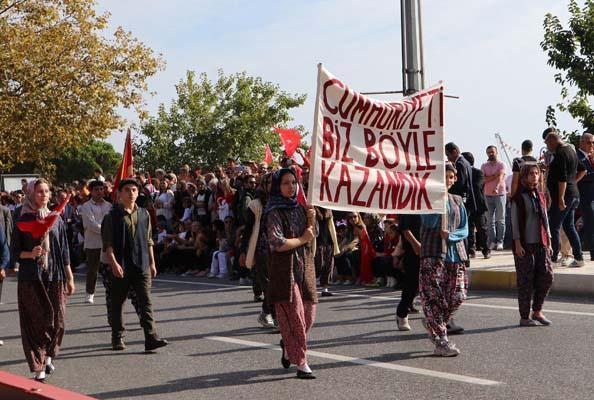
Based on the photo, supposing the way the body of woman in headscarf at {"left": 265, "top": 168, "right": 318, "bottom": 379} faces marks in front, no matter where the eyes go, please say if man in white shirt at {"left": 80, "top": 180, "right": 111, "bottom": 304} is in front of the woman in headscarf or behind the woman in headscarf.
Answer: behind

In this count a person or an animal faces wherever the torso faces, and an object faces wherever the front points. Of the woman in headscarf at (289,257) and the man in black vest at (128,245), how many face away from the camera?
0

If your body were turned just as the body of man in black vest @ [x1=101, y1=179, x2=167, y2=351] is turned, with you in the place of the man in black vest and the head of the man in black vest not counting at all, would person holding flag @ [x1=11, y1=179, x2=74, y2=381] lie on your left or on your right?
on your right

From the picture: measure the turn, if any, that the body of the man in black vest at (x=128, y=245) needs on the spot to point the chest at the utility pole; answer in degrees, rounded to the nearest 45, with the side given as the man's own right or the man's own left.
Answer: approximately 90° to the man's own left

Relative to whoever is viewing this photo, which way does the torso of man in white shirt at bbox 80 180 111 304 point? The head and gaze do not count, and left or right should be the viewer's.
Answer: facing the viewer and to the right of the viewer

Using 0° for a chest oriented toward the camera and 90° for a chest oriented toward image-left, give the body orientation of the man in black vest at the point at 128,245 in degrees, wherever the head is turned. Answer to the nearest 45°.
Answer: approximately 315°

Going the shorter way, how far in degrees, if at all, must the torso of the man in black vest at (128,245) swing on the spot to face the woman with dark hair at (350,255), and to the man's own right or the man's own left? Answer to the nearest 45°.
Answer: approximately 90° to the man's own left

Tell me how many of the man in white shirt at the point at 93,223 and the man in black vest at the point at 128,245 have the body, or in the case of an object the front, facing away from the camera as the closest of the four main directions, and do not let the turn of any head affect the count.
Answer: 0
